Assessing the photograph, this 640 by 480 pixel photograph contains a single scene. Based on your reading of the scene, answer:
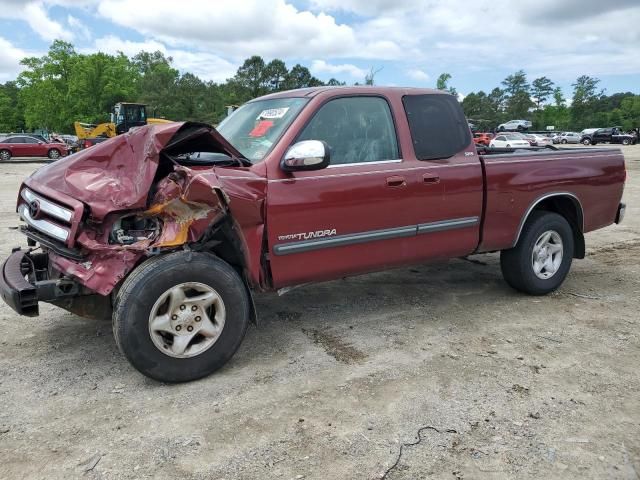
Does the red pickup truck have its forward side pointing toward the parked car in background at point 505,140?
no

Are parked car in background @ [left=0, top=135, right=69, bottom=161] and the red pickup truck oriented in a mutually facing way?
no

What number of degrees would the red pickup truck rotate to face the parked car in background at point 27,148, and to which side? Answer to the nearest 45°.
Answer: approximately 90° to its right

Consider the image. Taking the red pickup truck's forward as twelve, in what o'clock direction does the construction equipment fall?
The construction equipment is roughly at 4 o'clock from the red pickup truck.

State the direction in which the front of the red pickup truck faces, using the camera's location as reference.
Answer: facing the viewer and to the left of the viewer
